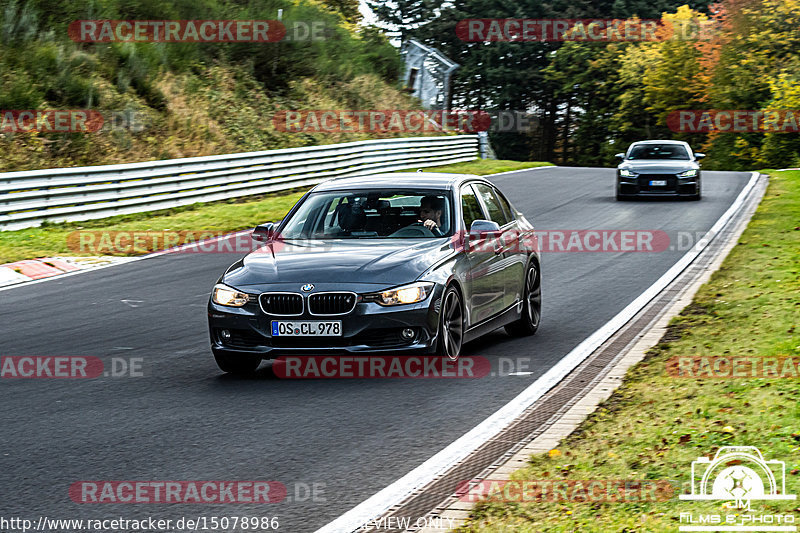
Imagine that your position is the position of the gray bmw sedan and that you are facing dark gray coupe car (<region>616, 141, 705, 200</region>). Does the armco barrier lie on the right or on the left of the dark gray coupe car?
left

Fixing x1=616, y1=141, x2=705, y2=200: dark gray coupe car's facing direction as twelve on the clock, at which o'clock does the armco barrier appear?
The armco barrier is roughly at 2 o'clock from the dark gray coupe car.

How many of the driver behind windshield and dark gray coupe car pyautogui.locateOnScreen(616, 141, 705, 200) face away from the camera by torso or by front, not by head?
0

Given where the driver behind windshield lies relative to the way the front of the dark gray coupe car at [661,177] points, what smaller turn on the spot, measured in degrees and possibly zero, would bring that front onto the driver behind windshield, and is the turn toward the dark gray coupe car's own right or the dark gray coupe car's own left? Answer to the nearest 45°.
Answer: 0° — it already faces them

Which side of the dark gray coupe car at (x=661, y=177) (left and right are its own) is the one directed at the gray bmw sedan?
front

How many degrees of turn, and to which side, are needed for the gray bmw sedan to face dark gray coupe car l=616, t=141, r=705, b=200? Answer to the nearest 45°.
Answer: approximately 135° to its right

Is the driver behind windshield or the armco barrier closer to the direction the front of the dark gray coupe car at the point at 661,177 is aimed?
the driver behind windshield

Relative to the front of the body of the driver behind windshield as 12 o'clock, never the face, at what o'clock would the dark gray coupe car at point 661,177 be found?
The dark gray coupe car is roughly at 5 o'clock from the driver behind windshield.

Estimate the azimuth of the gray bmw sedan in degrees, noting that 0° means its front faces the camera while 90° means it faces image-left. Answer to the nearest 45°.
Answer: approximately 45°

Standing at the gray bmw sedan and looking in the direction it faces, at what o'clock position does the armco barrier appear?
The armco barrier is roughly at 4 o'clock from the gray bmw sedan.

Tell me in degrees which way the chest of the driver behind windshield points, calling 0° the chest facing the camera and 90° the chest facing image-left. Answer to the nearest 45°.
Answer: approximately 45°

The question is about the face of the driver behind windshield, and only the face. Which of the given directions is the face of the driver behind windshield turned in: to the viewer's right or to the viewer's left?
to the viewer's left
